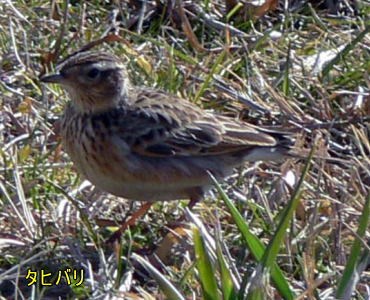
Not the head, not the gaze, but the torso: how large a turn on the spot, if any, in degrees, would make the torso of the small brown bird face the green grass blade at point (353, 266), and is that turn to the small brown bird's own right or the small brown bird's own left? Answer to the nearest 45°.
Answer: approximately 135° to the small brown bird's own left

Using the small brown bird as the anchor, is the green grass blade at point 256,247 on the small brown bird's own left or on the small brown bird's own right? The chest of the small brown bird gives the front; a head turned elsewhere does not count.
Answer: on the small brown bird's own left

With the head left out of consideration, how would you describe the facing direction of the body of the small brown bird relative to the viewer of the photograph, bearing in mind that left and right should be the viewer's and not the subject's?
facing to the left of the viewer
